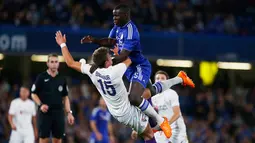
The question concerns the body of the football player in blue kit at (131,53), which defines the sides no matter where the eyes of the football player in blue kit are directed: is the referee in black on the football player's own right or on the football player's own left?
on the football player's own right

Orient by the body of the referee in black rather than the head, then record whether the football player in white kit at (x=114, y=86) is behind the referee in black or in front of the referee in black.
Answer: in front

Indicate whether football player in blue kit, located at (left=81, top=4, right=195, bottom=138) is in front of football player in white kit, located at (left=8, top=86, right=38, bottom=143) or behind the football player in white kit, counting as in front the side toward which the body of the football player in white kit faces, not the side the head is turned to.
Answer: in front

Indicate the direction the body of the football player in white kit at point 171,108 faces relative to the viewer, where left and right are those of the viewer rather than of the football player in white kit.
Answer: facing the viewer and to the left of the viewer

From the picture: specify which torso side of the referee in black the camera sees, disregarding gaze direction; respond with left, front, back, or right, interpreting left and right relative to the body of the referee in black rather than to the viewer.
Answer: front

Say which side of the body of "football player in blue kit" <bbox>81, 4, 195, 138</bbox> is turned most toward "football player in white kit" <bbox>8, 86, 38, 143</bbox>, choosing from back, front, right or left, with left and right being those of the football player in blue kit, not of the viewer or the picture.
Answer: right

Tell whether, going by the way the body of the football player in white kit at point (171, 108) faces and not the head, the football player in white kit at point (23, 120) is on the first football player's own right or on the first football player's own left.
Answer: on the first football player's own right

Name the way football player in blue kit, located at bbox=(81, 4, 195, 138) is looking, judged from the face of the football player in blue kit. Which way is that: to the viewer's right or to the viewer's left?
to the viewer's left
